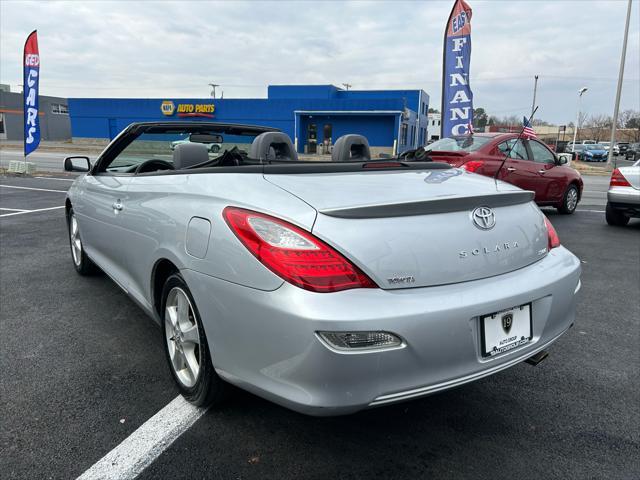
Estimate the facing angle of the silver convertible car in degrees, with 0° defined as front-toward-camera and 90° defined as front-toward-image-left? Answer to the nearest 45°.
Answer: approximately 135°

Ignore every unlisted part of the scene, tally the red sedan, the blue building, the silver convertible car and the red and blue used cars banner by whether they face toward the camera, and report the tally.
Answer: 2

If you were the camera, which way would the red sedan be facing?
facing away from the viewer and to the right of the viewer

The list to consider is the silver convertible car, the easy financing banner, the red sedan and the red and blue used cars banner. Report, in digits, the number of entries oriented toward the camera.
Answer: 2

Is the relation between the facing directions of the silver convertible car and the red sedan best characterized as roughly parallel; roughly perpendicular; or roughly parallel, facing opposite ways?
roughly perpendicular

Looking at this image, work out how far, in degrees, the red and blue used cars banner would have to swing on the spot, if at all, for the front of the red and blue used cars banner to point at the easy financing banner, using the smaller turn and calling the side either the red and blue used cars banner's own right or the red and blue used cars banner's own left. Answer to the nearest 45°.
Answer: approximately 45° to the red and blue used cars banner's own left

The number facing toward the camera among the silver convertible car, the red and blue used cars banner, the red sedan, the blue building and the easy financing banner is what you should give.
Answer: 3

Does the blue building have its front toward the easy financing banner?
yes

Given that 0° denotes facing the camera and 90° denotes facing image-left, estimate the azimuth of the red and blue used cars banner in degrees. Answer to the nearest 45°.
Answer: approximately 0°

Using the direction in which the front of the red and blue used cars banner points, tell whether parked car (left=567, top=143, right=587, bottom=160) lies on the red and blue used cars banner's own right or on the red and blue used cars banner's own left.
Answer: on the red and blue used cars banner's own left

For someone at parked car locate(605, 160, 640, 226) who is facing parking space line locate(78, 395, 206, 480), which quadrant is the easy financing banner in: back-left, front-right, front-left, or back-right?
back-right
